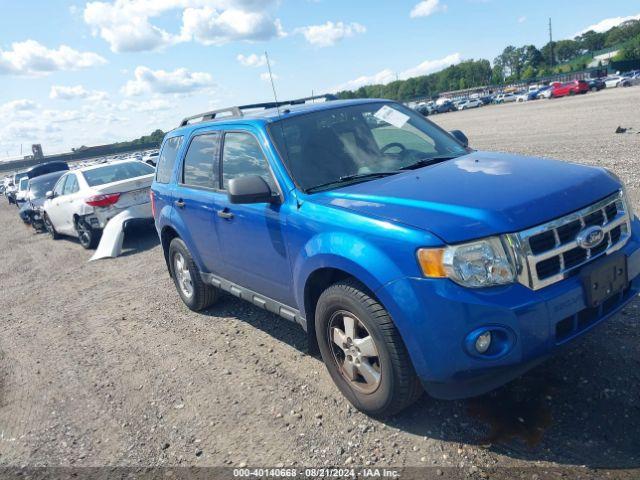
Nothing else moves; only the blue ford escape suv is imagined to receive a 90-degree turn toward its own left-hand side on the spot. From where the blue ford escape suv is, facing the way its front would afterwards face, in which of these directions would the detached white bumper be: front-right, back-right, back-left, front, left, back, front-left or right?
left

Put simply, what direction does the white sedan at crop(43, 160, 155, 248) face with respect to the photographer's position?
facing away from the viewer and to the left of the viewer

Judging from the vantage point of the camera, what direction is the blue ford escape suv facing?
facing the viewer and to the right of the viewer

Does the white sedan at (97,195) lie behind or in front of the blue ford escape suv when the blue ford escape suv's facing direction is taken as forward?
behind
